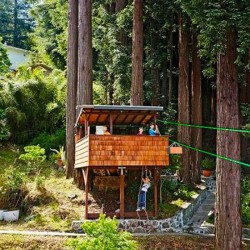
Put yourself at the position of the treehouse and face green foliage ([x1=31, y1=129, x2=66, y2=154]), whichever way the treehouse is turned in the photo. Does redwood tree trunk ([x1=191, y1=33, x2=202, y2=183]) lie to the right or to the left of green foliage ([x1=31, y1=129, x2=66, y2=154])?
right

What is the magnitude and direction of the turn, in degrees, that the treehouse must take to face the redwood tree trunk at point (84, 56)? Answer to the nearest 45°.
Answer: approximately 180°

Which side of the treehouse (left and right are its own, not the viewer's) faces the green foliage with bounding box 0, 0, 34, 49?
back

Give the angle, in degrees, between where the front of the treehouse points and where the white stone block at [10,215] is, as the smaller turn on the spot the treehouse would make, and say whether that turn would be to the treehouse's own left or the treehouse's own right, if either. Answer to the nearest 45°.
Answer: approximately 90° to the treehouse's own right

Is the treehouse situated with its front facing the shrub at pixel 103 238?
yes

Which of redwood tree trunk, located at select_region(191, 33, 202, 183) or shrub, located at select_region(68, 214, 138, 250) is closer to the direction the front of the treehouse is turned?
the shrub

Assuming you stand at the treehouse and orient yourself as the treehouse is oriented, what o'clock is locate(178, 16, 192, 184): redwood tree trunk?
The redwood tree trunk is roughly at 7 o'clock from the treehouse.

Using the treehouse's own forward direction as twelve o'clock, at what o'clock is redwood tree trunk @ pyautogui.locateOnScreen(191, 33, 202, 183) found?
The redwood tree trunk is roughly at 7 o'clock from the treehouse.

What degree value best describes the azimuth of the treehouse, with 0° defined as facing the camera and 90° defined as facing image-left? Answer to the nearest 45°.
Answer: approximately 0°
